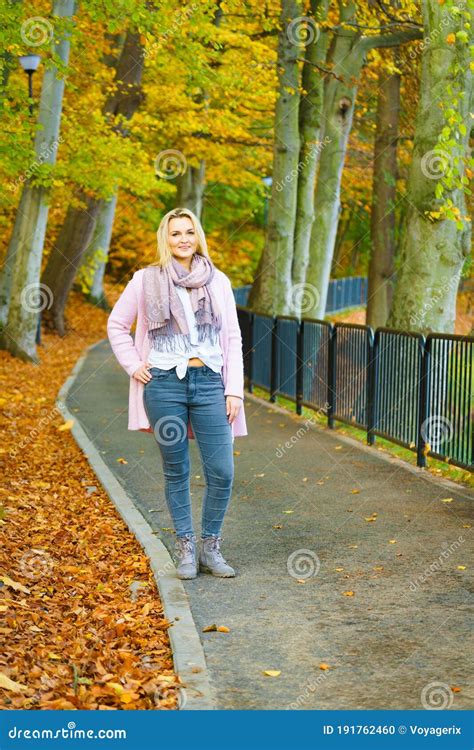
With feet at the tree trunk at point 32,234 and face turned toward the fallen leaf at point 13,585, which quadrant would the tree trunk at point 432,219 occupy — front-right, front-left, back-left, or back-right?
front-left

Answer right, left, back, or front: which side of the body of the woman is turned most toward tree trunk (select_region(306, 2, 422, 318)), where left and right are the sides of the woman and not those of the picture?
back

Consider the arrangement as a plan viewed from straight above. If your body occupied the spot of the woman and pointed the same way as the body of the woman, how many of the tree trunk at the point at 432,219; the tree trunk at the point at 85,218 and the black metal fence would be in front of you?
0

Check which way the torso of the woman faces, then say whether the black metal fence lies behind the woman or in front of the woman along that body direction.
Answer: behind

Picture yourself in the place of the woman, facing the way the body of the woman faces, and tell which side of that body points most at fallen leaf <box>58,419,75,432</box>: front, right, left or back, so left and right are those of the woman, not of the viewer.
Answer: back

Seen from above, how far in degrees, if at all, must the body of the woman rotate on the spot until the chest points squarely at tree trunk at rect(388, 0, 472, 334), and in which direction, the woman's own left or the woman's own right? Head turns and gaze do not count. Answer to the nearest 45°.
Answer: approximately 135° to the woman's own left

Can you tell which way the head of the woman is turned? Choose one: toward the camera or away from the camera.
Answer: toward the camera

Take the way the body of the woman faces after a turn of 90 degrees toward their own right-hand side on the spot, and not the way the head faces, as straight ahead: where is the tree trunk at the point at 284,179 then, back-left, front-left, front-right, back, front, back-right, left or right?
right

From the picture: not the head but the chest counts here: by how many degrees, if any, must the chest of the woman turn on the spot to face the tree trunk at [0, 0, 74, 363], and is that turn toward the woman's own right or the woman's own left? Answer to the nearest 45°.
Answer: approximately 180°

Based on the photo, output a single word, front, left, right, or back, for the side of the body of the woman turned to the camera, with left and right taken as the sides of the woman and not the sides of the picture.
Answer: front

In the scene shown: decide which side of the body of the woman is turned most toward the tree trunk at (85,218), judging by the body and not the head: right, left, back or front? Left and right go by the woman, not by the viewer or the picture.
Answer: back
